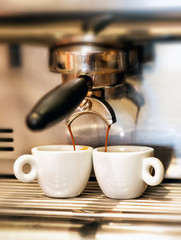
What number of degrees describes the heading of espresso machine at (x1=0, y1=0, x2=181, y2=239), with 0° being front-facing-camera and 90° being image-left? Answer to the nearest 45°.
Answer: approximately 0°
